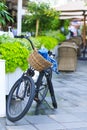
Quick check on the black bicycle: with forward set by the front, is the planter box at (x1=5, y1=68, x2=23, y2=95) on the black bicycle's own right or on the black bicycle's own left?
on the black bicycle's own right

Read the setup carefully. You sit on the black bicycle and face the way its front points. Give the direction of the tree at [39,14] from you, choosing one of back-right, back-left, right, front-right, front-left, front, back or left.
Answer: back-right

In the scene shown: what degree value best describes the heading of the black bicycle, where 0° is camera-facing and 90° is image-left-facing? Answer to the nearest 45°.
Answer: approximately 45°
